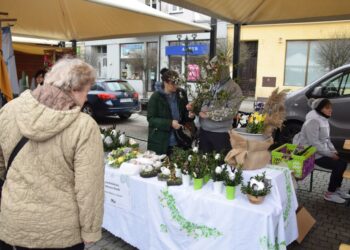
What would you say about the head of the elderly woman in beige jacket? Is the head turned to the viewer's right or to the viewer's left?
to the viewer's right

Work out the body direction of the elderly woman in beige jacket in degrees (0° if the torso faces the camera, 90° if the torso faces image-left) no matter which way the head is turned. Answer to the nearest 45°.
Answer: approximately 225°

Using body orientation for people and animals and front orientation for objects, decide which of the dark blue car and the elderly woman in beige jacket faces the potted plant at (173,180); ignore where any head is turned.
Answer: the elderly woman in beige jacket

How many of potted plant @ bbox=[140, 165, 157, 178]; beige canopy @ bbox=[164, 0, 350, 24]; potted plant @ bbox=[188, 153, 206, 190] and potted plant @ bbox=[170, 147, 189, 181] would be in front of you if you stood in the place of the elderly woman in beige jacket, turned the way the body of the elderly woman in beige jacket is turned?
4

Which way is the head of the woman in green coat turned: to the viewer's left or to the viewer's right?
to the viewer's right

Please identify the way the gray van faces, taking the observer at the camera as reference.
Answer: facing to the left of the viewer

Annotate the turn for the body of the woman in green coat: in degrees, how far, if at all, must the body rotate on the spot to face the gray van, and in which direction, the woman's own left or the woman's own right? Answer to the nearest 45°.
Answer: approximately 90° to the woman's own left

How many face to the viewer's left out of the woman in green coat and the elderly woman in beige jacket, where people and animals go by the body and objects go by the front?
0

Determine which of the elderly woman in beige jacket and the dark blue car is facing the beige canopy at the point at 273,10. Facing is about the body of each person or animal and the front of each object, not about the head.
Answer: the elderly woman in beige jacket

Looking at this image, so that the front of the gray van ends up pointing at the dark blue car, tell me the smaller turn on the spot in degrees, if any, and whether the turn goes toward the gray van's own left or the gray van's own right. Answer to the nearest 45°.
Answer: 0° — it already faces it
